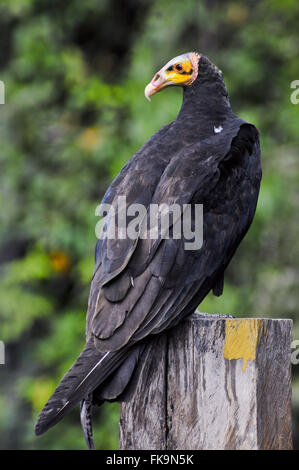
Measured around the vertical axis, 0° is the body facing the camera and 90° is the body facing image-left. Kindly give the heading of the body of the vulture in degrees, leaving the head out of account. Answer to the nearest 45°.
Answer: approximately 225°
